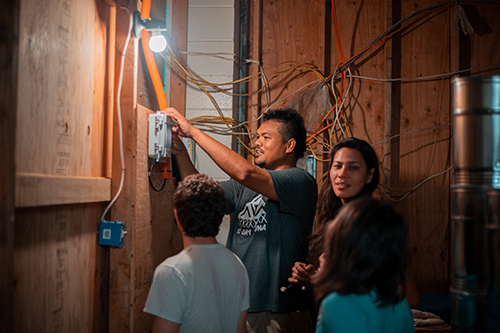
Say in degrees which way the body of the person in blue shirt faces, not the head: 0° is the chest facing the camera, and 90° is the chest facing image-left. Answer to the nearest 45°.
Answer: approximately 135°

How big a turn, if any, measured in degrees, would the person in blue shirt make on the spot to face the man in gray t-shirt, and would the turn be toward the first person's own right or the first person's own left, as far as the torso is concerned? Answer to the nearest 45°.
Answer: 0° — they already face them

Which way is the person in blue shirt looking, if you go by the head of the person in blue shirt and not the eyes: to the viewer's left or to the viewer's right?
to the viewer's left

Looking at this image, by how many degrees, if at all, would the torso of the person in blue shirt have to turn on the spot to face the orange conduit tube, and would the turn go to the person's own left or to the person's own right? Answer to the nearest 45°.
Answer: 0° — they already face it

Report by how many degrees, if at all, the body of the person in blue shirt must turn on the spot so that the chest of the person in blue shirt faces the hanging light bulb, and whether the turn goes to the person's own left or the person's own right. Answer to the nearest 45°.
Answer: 0° — they already face it

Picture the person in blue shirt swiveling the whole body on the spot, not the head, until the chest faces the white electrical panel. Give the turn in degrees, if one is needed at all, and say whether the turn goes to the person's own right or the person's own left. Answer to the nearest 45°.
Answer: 0° — they already face it
